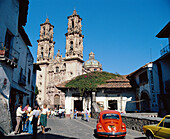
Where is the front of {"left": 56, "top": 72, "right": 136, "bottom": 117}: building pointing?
toward the camera

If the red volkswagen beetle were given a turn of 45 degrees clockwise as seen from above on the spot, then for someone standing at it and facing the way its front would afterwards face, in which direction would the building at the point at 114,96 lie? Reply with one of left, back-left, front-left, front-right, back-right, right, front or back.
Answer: front-left

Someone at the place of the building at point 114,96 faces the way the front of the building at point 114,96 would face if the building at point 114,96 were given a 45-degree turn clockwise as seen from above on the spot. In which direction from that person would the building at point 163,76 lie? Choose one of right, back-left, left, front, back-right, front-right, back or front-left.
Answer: left

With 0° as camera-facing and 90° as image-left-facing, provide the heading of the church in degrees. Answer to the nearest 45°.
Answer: approximately 45°

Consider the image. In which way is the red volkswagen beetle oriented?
away from the camera

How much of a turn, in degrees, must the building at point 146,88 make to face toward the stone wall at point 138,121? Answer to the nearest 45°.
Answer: approximately 45° to its left

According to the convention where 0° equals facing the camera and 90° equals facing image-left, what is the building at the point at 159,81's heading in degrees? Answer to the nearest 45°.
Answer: approximately 45°

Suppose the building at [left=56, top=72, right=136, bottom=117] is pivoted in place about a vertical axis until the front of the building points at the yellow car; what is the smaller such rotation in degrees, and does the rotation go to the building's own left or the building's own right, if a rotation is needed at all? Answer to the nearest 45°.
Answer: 0° — it already faces it

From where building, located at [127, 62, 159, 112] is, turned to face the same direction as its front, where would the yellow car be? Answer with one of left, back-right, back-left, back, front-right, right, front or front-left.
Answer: front-left

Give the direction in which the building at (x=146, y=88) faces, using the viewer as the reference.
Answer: facing the viewer and to the left of the viewer

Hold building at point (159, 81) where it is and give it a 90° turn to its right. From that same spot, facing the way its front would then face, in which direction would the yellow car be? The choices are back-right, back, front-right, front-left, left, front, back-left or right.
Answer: back-left

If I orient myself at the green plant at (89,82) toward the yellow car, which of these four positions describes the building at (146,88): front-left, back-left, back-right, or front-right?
front-left

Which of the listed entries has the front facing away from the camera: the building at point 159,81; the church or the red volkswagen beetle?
the red volkswagen beetle
